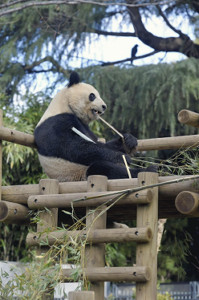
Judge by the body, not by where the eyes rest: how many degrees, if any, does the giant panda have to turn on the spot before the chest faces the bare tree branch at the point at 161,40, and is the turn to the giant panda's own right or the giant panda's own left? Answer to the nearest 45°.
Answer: approximately 90° to the giant panda's own left
